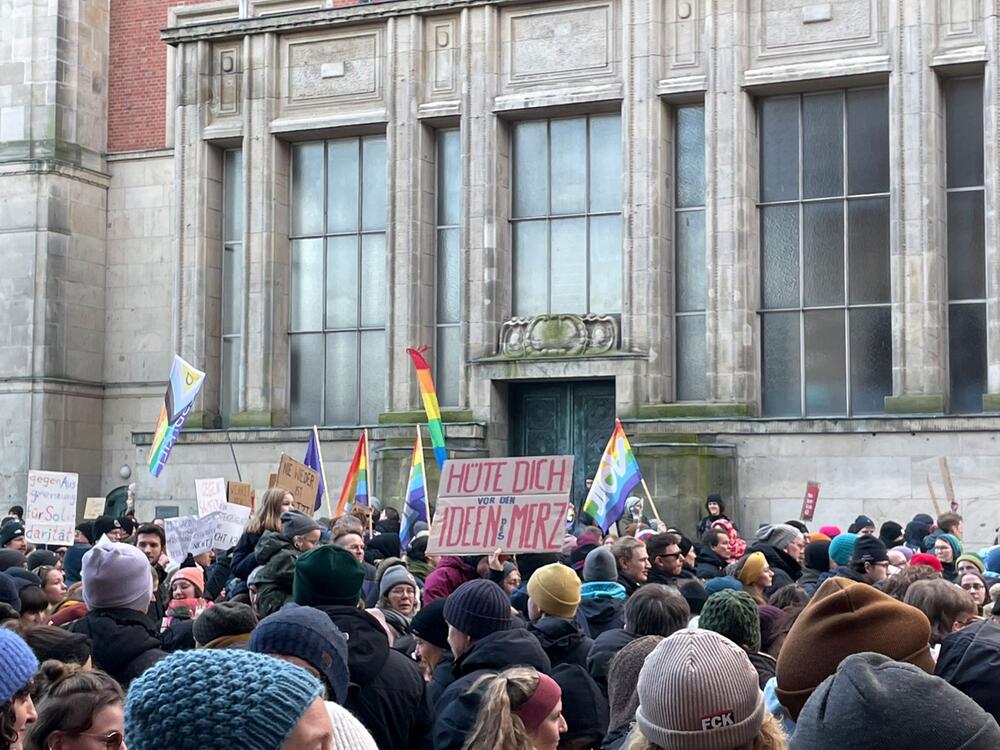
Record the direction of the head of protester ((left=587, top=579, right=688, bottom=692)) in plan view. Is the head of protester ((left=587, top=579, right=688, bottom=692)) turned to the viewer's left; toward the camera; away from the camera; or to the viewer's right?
away from the camera

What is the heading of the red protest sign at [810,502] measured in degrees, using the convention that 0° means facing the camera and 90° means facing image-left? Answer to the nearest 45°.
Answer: approximately 0°

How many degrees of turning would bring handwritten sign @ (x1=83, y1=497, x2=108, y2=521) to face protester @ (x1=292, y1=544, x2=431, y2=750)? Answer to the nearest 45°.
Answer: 0° — it already faces them

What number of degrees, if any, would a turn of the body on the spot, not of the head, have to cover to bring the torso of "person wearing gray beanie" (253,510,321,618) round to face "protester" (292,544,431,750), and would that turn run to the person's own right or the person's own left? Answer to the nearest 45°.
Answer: approximately 90° to the person's own right
